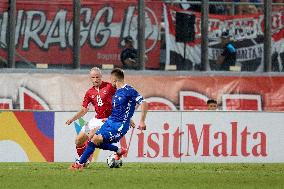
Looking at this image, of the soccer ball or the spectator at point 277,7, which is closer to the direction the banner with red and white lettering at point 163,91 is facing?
the soccer ball

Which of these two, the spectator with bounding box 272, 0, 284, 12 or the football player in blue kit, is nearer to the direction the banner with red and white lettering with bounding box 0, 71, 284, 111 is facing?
the football player in blue kit

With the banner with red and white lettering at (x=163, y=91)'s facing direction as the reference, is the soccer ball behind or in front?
in front

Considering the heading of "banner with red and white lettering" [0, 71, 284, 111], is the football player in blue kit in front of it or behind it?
in front

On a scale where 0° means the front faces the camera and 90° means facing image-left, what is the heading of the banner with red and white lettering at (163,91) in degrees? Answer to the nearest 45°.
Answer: approximately 0°

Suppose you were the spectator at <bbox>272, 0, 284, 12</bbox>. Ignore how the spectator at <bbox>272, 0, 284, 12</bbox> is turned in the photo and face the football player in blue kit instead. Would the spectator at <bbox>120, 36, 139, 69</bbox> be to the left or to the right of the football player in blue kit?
right

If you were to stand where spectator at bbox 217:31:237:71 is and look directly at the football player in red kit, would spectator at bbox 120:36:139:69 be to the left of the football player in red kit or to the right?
right
